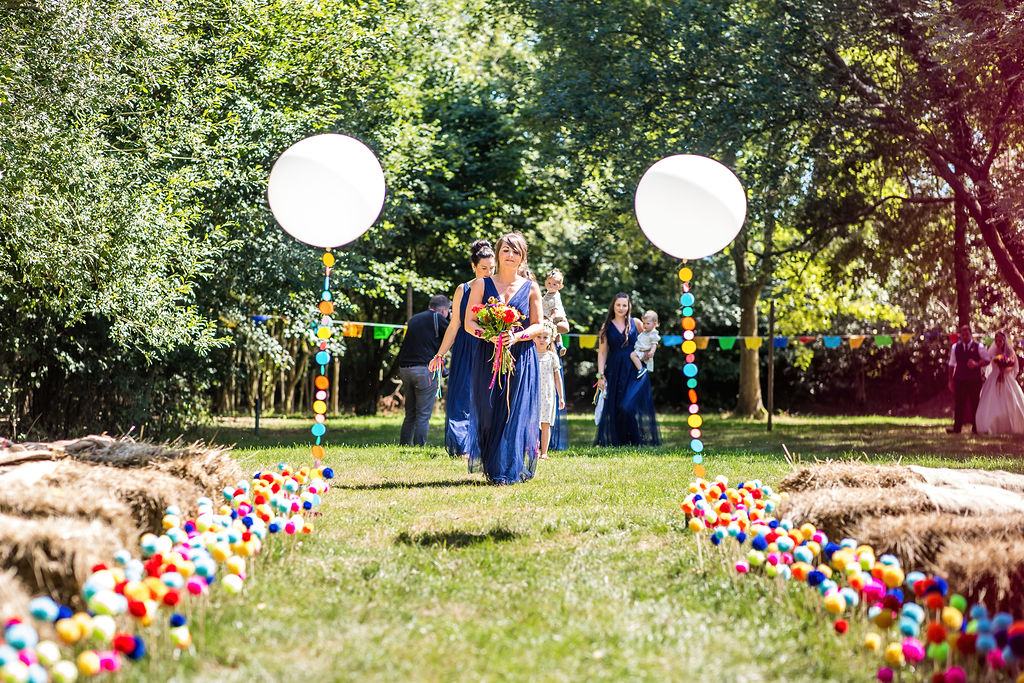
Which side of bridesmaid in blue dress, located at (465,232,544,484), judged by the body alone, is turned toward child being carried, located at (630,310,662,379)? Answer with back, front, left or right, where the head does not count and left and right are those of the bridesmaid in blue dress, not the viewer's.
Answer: back

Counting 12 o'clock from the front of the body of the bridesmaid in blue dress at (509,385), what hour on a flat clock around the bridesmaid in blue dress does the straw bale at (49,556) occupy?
The straw bale is roughly at 1 o'clock from the bridesmaid in blue dress.

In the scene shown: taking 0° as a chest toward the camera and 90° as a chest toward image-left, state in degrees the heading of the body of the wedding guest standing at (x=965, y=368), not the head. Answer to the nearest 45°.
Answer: approximately 0°

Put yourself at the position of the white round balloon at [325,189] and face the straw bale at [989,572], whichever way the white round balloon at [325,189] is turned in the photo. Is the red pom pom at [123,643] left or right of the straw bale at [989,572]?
right

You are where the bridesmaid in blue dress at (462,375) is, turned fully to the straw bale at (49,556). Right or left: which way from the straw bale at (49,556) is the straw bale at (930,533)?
left

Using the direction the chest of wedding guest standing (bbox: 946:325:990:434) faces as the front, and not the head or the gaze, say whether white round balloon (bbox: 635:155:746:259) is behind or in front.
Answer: in front

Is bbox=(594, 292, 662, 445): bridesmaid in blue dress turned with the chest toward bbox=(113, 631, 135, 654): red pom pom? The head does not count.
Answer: yes

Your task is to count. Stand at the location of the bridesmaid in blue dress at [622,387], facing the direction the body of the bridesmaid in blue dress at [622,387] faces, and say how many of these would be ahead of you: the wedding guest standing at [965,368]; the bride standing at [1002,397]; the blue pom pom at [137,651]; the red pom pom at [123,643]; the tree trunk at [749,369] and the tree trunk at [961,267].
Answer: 2

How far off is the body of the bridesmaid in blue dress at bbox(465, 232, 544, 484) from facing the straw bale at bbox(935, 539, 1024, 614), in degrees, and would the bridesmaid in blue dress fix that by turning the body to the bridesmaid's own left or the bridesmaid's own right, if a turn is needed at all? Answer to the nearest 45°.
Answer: approximately 45° to the bridesmaid's own left
